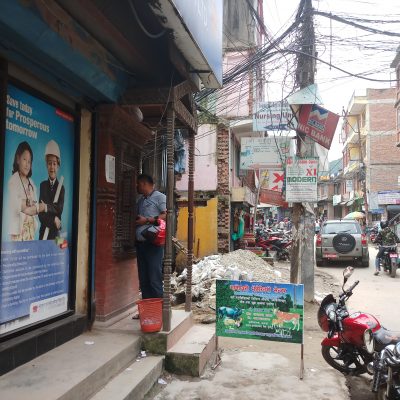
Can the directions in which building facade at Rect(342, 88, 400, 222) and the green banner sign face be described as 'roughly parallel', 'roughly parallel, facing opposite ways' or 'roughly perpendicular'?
roughly perpendicular

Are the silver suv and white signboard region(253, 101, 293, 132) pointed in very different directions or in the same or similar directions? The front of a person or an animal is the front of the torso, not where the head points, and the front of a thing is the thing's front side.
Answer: very different directions

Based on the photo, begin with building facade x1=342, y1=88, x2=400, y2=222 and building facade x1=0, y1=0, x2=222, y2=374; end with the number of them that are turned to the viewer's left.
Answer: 1

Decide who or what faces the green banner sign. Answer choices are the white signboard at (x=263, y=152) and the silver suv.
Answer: the white signboard

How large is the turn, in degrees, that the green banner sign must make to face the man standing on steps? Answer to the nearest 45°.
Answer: approximately 90° to its right

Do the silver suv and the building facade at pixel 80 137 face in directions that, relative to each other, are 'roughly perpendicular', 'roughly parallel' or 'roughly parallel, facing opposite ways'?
roughly perpendicular

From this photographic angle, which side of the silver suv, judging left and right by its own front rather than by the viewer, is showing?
back

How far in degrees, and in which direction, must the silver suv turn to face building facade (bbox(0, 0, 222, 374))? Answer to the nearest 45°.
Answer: approximately 180°

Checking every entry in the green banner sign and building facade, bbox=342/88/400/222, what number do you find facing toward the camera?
1

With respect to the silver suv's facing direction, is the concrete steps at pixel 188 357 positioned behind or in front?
behind

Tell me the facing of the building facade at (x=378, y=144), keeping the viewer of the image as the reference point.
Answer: facing to the left of the viewer

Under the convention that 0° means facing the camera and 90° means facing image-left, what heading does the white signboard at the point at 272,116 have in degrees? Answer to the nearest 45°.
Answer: approximately 0°
